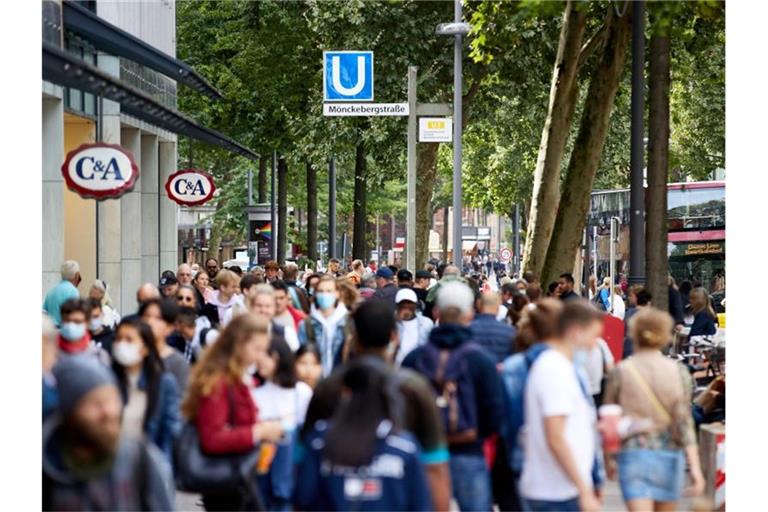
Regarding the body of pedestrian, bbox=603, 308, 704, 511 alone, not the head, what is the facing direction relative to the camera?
away from the camera

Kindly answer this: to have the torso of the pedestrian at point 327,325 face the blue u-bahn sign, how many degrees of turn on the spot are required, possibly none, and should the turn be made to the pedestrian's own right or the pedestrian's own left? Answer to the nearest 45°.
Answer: approximately 180°

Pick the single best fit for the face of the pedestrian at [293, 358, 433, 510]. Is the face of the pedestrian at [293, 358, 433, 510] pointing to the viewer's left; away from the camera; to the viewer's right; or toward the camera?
away from the camera

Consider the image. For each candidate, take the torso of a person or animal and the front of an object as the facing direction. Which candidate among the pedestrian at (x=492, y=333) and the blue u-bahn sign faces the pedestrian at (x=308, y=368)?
the blue u-bahn sign

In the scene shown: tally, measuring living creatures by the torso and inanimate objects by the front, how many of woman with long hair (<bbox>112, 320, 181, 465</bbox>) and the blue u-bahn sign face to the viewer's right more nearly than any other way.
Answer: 0

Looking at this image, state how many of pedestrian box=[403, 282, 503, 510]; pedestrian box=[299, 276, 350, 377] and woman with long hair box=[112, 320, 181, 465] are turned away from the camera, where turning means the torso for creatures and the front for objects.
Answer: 1

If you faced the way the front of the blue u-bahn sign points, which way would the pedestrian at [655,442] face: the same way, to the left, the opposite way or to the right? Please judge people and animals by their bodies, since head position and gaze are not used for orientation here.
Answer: the opposite way

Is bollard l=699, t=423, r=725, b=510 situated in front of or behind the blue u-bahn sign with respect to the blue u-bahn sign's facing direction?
in front

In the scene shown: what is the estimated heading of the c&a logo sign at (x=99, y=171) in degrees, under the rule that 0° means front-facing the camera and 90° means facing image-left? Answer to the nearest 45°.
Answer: approximately 0°

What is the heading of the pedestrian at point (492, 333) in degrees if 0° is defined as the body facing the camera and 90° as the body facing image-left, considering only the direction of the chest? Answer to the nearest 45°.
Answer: approximately 180°

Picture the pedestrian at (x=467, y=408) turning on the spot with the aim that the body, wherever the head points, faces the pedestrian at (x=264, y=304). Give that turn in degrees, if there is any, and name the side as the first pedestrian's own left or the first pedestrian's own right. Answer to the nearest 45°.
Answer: approximately 45° to the first pedestrian's own left
